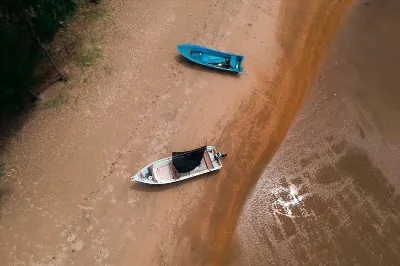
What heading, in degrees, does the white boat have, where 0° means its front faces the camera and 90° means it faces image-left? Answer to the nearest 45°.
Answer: approximately 90°
